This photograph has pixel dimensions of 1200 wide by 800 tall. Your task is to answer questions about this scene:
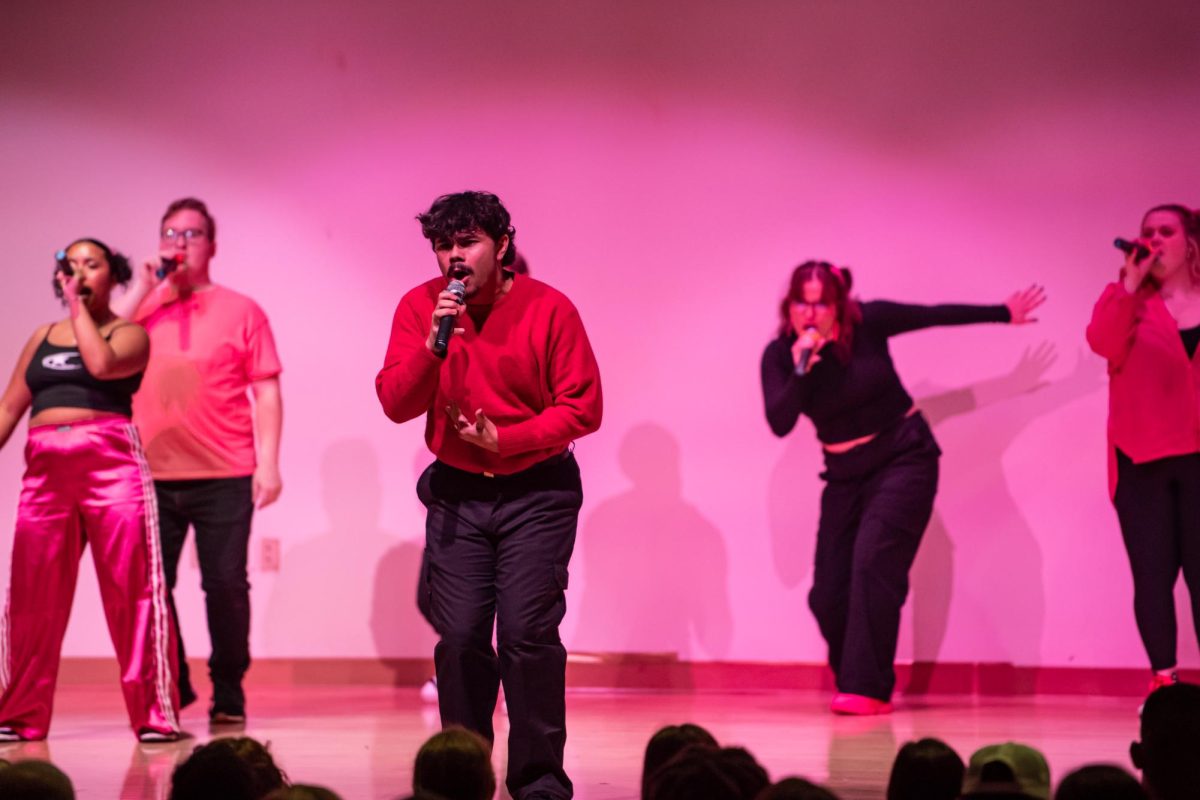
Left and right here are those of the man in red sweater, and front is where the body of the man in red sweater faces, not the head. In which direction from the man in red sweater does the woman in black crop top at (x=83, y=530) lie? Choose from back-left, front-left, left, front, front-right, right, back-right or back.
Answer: back-right

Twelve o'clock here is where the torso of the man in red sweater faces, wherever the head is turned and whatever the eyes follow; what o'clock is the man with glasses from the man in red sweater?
The man with glasses is roughly at 5 o'clock from the man in red sweater.

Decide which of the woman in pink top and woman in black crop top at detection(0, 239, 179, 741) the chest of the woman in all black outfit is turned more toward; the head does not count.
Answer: the woman in black crop top

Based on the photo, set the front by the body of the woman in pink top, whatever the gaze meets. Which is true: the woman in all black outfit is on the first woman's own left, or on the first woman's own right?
on the first woman's own right

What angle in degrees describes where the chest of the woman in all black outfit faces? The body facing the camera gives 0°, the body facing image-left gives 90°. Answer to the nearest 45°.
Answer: approximately 45°

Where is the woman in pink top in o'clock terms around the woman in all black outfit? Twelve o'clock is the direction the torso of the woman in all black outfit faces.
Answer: The woman in pink top is roughly at 8 o'clock from the woman in all black outfit.

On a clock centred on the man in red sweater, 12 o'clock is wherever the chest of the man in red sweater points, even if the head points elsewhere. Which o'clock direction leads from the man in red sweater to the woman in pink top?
The woman in pink top is roughly at 8 o'clock from the man in red sweater.

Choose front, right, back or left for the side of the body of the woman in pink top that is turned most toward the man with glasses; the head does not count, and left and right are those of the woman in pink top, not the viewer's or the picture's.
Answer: right

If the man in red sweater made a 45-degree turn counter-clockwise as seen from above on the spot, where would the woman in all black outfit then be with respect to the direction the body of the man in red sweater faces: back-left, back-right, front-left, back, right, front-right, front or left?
left

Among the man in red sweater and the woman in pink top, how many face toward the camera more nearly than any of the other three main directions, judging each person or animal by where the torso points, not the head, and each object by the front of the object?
2

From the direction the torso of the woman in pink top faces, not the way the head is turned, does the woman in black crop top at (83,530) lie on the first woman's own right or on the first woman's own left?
on the first woman's own right
